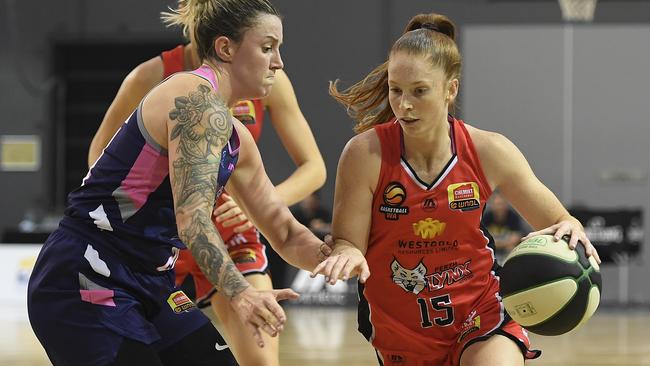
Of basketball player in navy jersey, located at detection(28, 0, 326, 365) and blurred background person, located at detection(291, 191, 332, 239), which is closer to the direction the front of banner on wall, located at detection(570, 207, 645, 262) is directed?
the basketball player in navy jersey

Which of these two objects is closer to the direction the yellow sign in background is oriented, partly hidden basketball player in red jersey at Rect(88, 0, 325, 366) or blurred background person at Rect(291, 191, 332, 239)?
the partly hidden basketball player in red jersey

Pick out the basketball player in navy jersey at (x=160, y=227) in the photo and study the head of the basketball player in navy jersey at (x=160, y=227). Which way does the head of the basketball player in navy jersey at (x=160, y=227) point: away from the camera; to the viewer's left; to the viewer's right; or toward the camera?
to the viewer's right

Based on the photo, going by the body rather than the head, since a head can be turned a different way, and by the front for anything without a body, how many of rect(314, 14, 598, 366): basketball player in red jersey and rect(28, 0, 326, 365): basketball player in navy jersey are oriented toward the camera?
1

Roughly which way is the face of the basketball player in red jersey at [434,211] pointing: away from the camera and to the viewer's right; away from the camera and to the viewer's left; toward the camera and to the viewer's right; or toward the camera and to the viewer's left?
toward the camera and to the viewer's left

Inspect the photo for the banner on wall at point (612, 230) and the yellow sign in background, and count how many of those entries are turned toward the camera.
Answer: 2

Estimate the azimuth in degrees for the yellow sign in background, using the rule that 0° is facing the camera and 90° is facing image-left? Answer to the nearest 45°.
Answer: approximately 0°

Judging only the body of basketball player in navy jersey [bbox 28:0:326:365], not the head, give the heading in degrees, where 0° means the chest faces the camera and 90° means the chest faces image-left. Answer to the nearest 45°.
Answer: approximately 270°

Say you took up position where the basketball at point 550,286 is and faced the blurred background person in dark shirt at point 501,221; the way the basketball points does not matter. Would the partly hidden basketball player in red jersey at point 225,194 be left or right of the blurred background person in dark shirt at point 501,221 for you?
left

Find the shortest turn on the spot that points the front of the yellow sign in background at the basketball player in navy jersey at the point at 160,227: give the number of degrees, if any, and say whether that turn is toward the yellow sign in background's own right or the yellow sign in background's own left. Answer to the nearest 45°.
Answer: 0° — it already faces them
